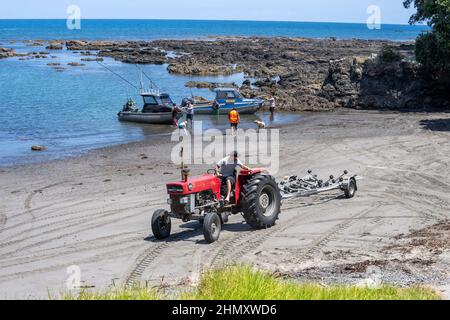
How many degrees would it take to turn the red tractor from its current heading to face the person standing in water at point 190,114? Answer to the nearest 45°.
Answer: approximately 135° to its right

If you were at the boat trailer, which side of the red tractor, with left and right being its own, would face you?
back

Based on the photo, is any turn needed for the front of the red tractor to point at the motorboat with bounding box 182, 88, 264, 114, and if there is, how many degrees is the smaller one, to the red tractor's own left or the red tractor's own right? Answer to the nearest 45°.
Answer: approximately 135° to the red tractor's own right

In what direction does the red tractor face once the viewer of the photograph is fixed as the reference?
facing the viewer and to the left of the viewer
